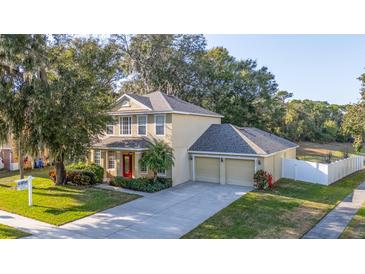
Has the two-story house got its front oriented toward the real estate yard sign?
yes

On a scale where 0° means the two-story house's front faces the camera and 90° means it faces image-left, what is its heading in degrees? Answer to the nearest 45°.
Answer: approximately 45°

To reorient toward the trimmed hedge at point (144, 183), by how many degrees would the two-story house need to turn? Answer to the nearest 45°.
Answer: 0° — it already faces it

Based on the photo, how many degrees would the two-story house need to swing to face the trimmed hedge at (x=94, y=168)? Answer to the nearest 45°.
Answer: approximately 45° to its right

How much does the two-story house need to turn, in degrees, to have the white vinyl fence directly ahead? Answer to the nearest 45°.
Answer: approximately 135° to its left

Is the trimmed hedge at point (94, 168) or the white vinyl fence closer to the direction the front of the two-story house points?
the trimmed hedge

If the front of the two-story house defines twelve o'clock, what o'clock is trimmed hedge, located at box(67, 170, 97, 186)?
The trimmed hedge is roughly at 1 o'clock from the two-story house.

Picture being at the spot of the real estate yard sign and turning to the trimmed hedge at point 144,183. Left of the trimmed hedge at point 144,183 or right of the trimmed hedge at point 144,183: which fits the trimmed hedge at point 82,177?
left
